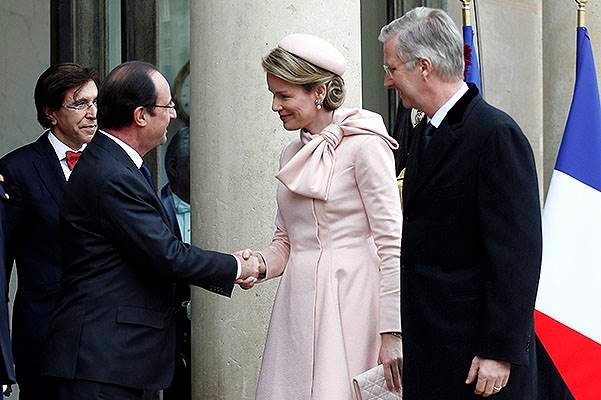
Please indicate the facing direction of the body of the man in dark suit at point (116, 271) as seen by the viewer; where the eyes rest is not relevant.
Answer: to the viewer's right

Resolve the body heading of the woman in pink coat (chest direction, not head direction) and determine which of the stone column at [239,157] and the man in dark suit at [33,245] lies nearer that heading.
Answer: the man in dark suit

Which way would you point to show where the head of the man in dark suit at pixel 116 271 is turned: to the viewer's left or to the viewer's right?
to the viewer's right

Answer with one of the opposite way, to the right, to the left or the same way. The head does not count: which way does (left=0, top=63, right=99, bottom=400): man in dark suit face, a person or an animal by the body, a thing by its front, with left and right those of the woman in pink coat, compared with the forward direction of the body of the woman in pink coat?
to the left

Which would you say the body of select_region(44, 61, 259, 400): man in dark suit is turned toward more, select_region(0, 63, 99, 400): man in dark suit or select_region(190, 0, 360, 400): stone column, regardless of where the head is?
the stone column

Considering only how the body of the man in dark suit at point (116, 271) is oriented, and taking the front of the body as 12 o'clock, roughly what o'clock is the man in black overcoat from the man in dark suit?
The man in black overcoat is roughly at 1 o'clock from the man in dark suit.

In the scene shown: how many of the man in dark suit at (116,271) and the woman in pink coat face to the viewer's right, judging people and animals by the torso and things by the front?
1

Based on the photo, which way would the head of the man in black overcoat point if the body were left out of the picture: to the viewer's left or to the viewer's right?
to the viewer's left

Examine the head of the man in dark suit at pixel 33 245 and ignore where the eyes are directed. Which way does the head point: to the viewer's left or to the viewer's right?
to the viewer's right

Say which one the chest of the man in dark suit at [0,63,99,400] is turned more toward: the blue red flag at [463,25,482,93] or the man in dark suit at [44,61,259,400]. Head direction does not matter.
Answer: the man in dark suit
